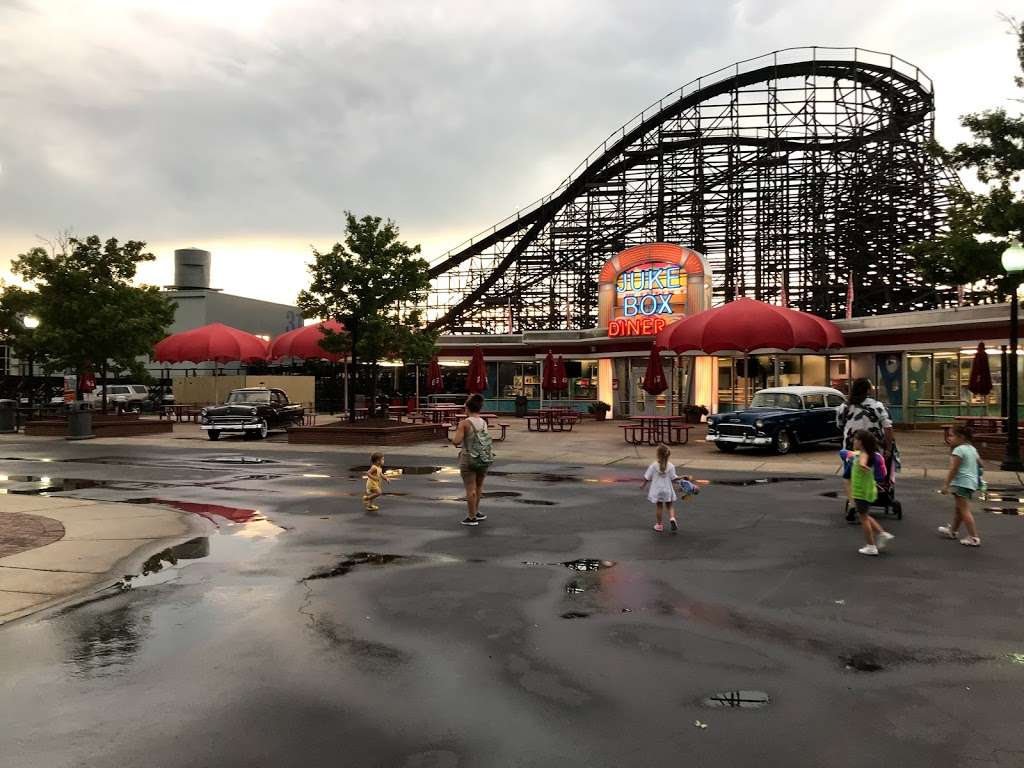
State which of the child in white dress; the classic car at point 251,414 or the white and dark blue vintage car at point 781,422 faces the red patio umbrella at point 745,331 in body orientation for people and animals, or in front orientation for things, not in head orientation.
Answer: the child in white dress

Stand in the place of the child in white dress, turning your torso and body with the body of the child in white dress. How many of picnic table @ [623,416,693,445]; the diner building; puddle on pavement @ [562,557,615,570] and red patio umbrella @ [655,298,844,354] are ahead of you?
3

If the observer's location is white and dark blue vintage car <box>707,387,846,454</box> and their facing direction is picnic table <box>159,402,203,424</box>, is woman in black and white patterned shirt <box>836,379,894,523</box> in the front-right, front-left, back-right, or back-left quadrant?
back-left

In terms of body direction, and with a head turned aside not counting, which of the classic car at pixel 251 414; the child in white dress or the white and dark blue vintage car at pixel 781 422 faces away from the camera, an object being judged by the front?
the child in white dress

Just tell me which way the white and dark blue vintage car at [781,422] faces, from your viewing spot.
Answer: facing the viewer and to the left of the viewer

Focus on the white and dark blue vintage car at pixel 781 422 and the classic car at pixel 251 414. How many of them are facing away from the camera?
0

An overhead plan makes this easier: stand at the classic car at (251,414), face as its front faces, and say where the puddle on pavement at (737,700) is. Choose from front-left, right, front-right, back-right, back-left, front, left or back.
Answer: front-left

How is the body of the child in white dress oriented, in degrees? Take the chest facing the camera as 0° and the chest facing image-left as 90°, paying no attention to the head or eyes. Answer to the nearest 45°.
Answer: approximately 180°

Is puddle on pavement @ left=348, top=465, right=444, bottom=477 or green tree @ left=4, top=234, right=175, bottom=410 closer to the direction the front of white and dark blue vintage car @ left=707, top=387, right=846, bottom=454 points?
the puddle on pavement

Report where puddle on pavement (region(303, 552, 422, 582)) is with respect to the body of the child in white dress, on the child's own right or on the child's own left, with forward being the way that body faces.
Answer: on the child's own left

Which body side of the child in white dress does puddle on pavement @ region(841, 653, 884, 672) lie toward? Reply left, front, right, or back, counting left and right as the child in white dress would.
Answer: back

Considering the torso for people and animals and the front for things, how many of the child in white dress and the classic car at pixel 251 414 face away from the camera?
1

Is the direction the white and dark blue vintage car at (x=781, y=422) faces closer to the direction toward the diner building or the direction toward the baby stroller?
the baby stroller

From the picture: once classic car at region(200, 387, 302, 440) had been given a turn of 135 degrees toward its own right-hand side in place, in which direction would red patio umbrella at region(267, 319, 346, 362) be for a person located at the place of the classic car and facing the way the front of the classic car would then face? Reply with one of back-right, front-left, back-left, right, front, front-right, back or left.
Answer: front
